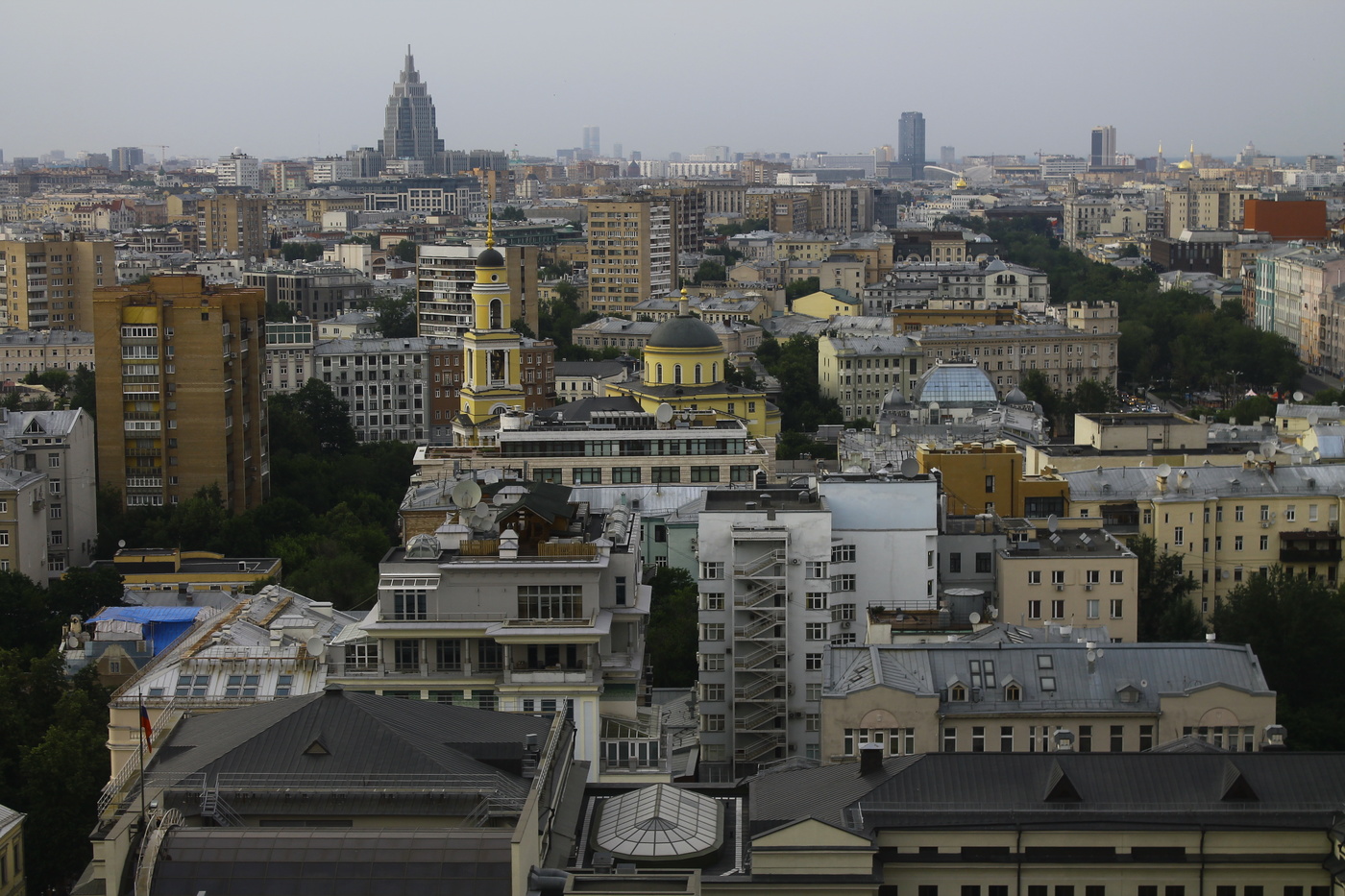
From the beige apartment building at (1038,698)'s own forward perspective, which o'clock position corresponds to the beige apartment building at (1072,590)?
the beige apartment building at (1072,590) is roughly at 6 o'clock from the beige apartment building at (1038,698).

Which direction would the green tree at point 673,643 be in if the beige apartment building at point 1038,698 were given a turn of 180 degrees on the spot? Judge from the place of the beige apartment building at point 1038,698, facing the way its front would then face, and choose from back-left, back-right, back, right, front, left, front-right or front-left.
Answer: front-left

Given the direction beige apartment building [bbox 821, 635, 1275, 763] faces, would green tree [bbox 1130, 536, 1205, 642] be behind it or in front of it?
behind

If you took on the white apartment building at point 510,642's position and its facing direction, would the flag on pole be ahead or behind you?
ahead

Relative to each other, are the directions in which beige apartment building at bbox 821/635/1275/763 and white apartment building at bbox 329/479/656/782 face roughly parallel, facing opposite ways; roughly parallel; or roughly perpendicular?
roughly parallel

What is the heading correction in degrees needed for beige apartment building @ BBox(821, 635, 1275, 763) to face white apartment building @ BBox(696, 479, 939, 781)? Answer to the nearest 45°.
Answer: approximately 135° to its right

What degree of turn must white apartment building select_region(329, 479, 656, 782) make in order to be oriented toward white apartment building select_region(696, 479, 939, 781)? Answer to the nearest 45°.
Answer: approximately 135° to its left

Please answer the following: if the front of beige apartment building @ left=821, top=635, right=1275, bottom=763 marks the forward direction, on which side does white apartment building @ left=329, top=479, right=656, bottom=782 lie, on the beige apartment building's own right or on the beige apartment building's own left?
on the beige apartment building's own right

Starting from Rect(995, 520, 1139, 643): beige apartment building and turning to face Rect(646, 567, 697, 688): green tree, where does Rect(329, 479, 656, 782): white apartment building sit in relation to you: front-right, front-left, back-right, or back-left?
front-left

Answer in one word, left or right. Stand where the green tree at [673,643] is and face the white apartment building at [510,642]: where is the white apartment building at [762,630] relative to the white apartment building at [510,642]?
left

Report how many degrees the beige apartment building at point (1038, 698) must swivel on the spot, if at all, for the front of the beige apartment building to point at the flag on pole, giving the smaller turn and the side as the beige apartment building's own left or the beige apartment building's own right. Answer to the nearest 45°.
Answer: approximately 45° to the beige apartment building's own right

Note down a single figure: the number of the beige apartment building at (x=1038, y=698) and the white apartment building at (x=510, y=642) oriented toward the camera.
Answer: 2

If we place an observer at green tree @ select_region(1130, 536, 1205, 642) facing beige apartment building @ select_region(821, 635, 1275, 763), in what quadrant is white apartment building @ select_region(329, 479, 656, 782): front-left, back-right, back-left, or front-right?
front-right

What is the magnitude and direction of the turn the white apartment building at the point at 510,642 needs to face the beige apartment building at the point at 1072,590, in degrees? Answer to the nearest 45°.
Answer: approximately 135° to its left

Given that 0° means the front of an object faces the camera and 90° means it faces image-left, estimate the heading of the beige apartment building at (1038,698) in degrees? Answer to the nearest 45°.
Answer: approximately 0°

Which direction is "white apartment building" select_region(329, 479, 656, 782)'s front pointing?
toward the camera
